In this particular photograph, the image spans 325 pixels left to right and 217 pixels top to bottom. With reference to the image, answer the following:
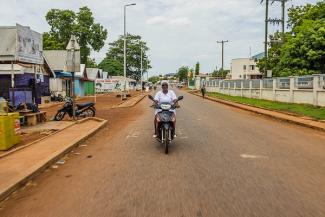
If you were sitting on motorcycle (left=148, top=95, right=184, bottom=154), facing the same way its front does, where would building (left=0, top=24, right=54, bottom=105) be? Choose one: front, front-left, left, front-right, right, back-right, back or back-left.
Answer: back-right

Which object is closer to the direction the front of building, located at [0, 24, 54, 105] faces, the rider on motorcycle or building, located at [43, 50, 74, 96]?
the rider on motorcycle

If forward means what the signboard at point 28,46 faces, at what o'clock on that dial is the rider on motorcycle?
The rider on motorcycle is roughly at 1 o'clock from the signboard.

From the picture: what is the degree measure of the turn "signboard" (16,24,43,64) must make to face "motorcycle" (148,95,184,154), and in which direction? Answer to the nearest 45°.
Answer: approximately 45° to its right

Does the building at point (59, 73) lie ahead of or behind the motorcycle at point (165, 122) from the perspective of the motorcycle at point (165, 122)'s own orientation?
behind

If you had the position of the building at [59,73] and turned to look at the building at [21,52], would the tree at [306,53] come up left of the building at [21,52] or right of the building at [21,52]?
left

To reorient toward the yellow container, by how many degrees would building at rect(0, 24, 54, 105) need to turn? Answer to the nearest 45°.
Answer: approximately 45° to its right

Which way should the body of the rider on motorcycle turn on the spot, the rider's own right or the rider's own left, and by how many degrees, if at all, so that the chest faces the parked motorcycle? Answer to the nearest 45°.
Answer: approximately 135° to the rider's own right

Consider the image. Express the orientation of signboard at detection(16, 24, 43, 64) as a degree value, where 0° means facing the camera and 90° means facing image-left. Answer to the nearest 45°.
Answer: approximately 315°
